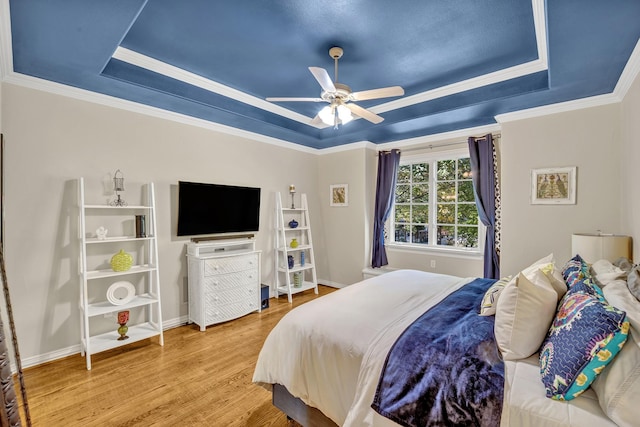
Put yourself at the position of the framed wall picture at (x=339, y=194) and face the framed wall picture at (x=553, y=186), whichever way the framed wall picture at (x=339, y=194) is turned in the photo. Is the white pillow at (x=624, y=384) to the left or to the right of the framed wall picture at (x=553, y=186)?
right

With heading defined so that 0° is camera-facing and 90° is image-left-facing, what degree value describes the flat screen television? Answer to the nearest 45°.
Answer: approximately 315°

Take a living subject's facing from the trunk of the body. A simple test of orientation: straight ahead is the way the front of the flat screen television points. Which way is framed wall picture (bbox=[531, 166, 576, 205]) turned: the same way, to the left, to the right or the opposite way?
to the right

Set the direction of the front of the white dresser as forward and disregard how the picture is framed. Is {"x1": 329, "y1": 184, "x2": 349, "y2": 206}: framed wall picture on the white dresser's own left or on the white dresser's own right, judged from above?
on the white dresser's own left

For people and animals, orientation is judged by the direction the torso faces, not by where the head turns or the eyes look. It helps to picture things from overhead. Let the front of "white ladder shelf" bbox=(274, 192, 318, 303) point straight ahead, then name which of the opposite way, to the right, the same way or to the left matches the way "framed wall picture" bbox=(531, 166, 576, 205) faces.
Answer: to the right
